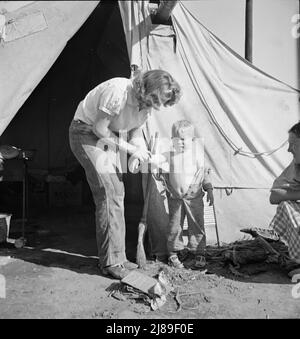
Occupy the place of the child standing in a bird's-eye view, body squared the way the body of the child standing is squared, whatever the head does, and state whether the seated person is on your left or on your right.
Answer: on your left

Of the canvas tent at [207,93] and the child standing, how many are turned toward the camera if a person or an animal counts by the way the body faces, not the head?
2

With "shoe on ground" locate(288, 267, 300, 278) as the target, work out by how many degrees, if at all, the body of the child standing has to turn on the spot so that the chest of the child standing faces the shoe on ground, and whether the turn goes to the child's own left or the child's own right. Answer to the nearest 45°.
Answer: approximately 90° to the child's own left

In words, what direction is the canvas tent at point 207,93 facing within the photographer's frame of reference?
facing the viewer

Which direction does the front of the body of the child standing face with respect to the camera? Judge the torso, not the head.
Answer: toward the camera
